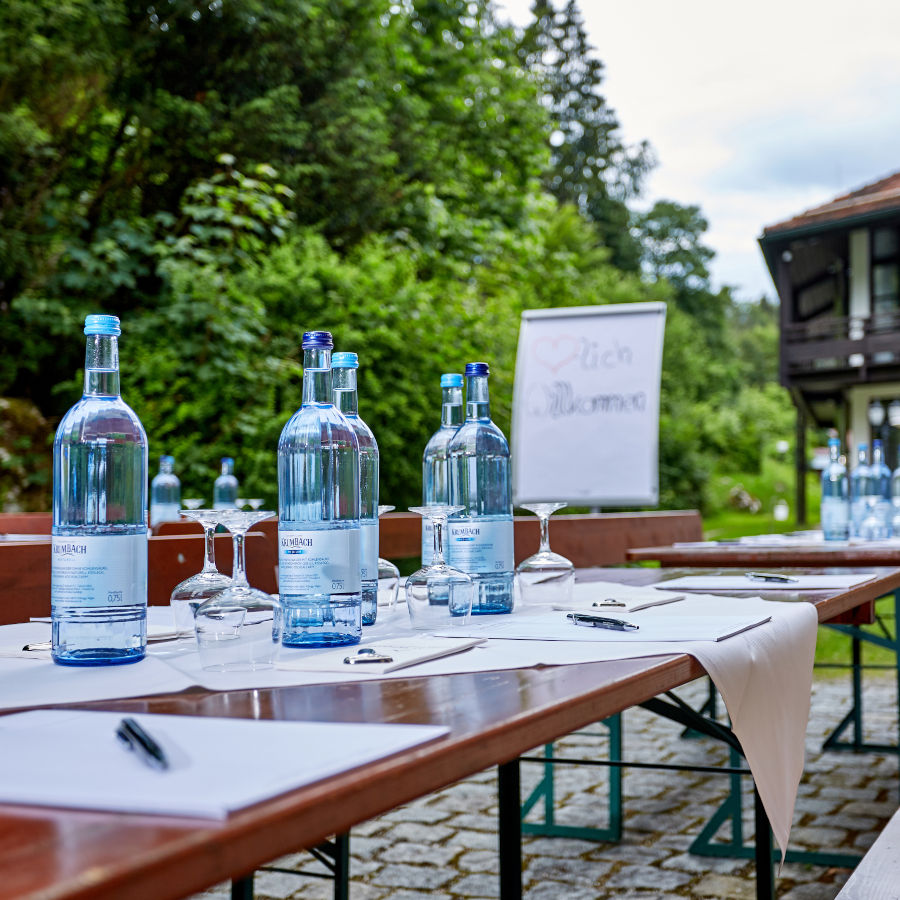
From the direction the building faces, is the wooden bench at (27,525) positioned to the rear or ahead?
ahead

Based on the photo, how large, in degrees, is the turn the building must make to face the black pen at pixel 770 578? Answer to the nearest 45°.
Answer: approximately 45° to its left

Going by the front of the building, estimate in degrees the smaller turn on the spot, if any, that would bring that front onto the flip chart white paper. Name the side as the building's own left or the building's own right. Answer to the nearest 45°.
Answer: approximately 45° to the building's own left

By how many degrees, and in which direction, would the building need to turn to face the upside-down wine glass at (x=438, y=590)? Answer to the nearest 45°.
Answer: approximately 45° to its left

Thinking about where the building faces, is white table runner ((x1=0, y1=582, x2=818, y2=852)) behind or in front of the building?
in front

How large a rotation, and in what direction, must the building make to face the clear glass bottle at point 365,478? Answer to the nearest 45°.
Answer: approximately 45° to its left

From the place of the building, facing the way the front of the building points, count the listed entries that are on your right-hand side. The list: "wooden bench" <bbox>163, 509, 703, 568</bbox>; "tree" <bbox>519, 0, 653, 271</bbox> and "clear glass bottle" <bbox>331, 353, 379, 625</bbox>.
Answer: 1

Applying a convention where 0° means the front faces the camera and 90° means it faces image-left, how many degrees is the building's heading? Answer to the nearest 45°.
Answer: approximately 45°

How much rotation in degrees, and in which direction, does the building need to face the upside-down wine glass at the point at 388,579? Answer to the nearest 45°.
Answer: approximately 45° to its left

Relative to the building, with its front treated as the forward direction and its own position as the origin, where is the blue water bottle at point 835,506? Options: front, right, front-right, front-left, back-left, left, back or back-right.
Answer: front-left
